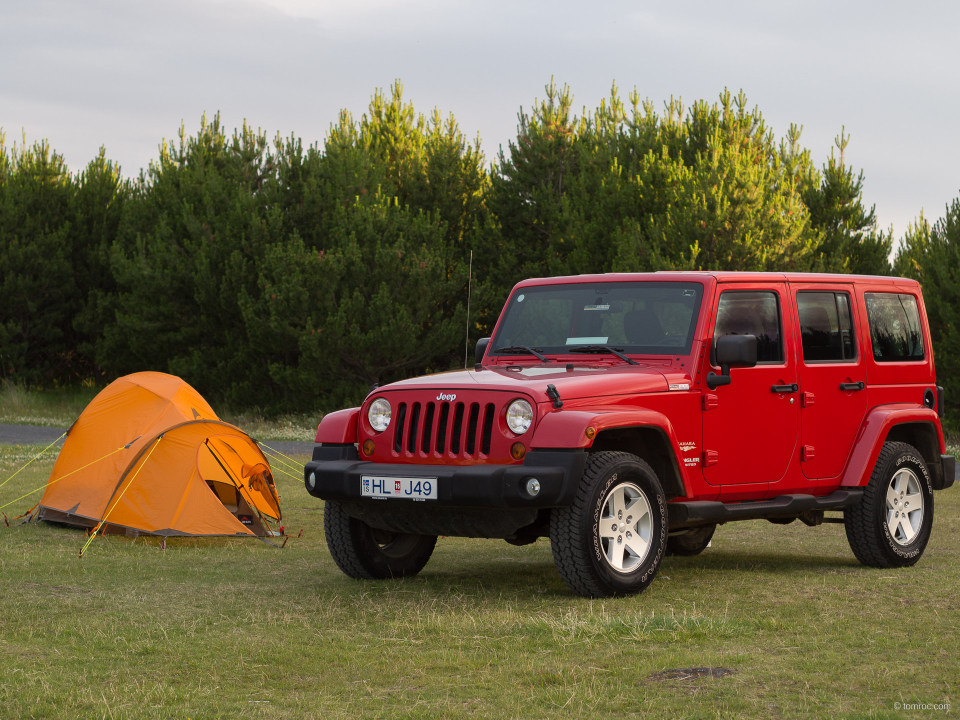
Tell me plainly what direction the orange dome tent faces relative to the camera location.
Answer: facing the viewer and to the right of the viewer

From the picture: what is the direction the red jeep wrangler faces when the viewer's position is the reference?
facing the viewer and to the left of the viewer
